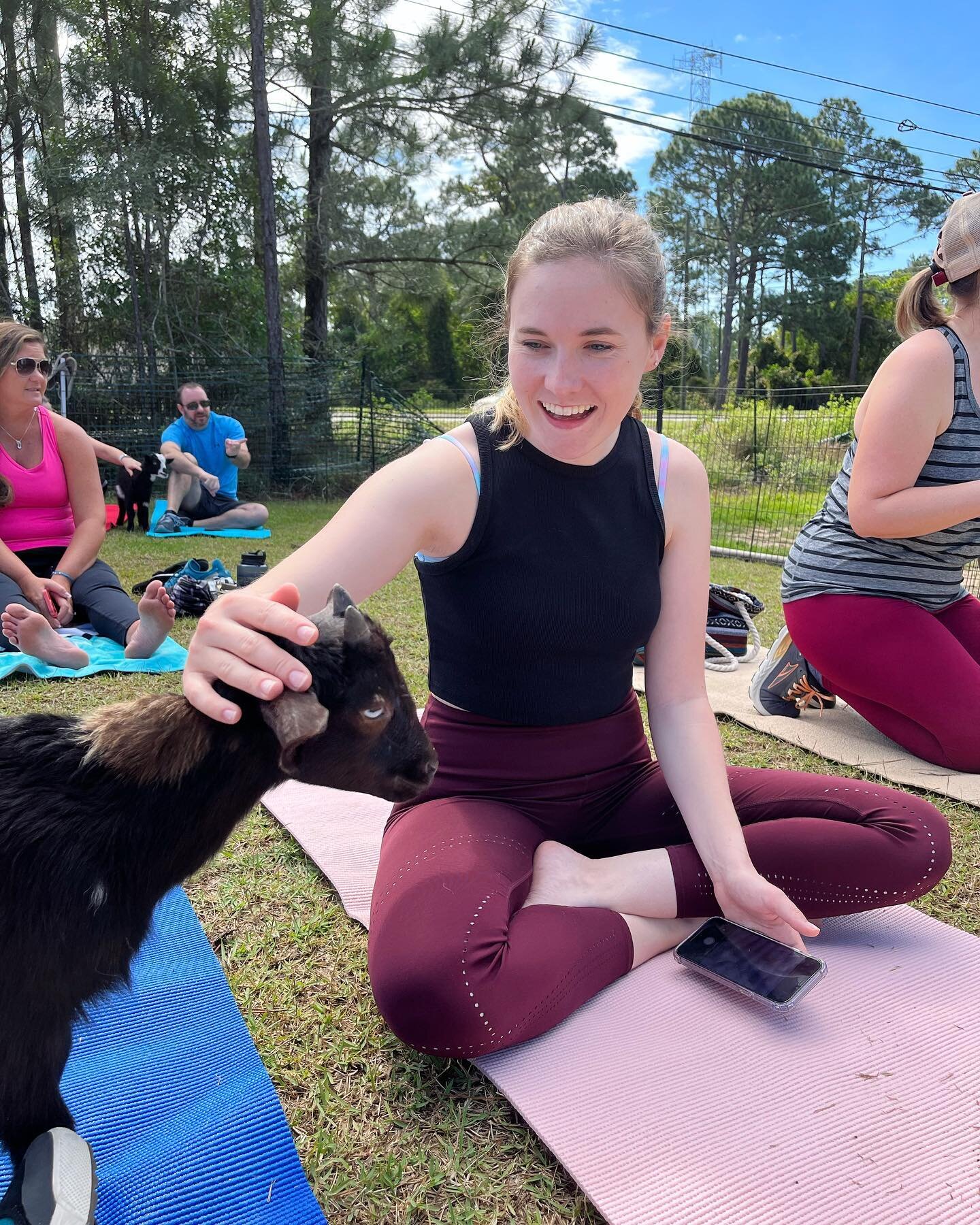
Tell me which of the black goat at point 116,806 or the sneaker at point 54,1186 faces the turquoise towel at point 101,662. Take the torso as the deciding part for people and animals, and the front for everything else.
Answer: the sneaker

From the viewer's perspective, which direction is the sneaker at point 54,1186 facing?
away from the camera

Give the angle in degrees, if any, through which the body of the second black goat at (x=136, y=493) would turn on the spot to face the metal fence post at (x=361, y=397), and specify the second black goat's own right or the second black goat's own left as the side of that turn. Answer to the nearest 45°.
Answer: approximately 90° to the second black goat's own left

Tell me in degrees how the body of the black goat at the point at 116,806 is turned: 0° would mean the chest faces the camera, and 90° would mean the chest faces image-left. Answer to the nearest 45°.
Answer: approximately 270°

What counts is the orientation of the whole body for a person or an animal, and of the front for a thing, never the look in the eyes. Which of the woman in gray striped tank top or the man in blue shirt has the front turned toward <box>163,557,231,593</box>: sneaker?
the man in blue shirt

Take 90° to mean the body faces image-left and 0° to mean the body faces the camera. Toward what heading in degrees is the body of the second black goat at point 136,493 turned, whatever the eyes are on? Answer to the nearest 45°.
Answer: approximately 315°
